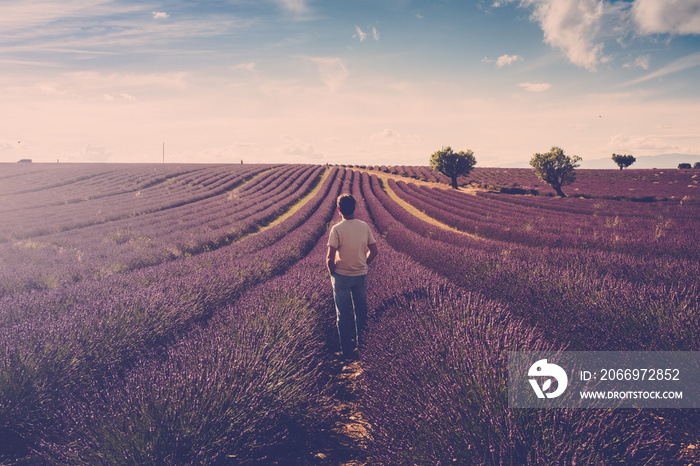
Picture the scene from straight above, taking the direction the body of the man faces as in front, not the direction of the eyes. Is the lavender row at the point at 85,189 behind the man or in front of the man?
in front

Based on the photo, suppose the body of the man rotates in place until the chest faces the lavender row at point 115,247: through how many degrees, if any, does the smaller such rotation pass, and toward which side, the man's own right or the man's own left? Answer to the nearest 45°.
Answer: approximately 45° to the man's own left

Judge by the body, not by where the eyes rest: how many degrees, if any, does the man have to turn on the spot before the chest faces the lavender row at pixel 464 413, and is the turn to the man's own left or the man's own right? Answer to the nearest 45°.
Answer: approximately 180°

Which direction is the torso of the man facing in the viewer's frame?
away from the camera

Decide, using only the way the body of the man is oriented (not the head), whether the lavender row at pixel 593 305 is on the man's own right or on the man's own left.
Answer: on the man's own right

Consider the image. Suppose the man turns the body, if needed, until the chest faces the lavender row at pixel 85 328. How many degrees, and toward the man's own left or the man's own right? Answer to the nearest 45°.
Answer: approximately 90° to the man's own left
